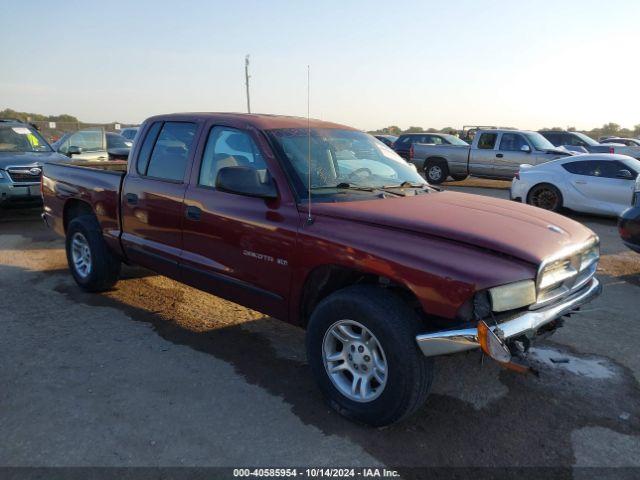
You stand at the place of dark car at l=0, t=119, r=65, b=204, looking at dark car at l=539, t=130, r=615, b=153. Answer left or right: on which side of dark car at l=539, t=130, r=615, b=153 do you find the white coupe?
right

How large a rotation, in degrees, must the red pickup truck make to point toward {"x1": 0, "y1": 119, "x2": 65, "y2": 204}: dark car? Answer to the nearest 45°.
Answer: approximately 180°

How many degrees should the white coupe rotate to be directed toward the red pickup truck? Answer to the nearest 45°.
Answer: approximately 90° to its right

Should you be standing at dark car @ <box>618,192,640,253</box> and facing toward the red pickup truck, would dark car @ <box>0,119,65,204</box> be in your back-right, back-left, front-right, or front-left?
front-right

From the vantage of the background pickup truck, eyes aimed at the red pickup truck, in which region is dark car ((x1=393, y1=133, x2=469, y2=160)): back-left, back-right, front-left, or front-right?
back-right

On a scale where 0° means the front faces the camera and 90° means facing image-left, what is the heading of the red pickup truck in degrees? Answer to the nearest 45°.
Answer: approximately 315°

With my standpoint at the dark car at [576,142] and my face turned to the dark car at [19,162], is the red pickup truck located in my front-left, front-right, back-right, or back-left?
front-left

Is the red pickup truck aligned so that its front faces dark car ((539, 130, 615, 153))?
no

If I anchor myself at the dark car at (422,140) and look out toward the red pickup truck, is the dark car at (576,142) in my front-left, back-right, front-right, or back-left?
back-left

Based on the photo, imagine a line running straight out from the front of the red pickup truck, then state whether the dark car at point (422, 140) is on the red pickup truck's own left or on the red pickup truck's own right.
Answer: on the red pickup truck's own left

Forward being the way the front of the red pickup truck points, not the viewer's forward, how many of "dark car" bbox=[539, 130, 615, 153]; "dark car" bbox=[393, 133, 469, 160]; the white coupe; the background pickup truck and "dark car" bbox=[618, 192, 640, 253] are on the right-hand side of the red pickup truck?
0

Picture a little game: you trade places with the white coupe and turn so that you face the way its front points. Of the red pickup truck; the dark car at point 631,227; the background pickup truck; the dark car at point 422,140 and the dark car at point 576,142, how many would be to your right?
2

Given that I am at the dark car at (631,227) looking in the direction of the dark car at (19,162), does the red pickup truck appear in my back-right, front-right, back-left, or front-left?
front-left

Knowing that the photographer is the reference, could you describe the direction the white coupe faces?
facing to the right of the viewer

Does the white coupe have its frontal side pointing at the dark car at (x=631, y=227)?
no
